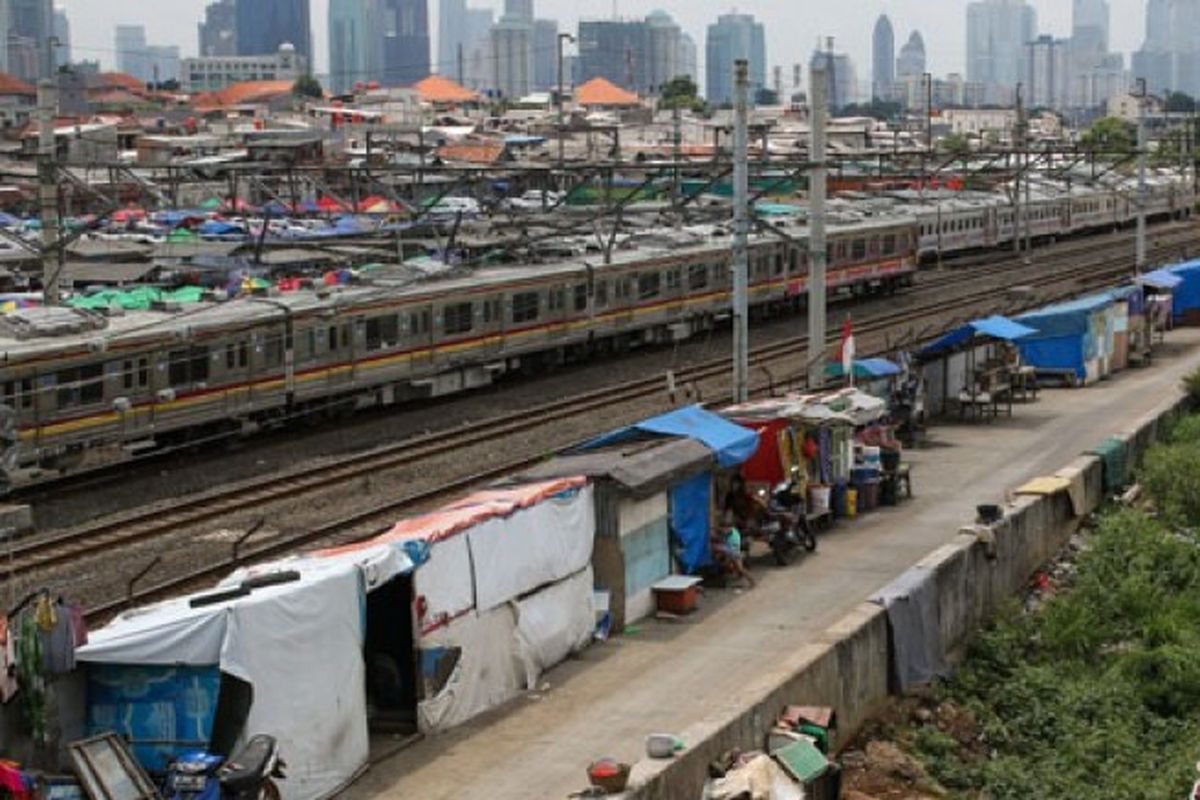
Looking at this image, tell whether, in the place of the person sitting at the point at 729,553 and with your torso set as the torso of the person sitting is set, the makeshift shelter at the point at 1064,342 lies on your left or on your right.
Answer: on your left

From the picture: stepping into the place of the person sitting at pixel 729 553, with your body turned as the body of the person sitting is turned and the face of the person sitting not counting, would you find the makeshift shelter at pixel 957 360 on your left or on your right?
on your left

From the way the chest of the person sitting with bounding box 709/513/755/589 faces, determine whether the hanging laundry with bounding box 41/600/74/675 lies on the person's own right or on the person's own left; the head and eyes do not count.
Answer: on the person's own right

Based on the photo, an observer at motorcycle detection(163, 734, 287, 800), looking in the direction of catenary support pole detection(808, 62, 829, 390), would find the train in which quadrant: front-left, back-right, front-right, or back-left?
front-left

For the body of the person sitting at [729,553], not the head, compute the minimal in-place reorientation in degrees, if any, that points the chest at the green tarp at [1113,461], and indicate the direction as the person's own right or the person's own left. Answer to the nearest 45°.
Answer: approximately 90° to the person's own left

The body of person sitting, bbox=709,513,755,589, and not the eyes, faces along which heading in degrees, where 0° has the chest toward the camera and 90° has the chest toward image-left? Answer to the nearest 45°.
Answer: approximately 315°
